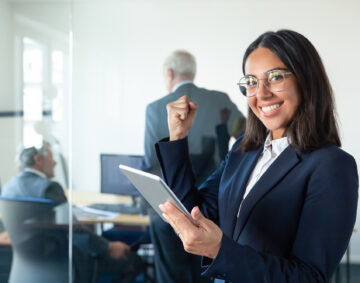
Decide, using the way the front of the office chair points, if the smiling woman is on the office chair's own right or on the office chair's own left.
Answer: on the office chair's own right

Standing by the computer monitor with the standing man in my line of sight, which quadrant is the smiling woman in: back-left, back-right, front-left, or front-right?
front-right

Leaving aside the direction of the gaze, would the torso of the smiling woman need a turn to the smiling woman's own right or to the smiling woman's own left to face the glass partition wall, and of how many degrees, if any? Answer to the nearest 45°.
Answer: approximately 90° to the smiling woman's own right

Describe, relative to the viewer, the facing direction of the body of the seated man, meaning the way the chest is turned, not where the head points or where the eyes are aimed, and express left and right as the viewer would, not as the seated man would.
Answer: facing away from the viewer and to the right of the viewer

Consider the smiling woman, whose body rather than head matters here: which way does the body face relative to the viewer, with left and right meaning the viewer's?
facing the viewer and to the left of the viewer

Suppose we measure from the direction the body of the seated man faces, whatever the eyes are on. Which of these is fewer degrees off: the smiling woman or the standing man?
the standing man

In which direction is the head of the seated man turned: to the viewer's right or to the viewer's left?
to the viewer's right

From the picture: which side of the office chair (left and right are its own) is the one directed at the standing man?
front

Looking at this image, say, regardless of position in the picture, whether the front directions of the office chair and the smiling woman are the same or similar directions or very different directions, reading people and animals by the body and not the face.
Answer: very different directions

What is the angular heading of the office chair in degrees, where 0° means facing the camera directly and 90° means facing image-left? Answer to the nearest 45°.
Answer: approximately 225°
